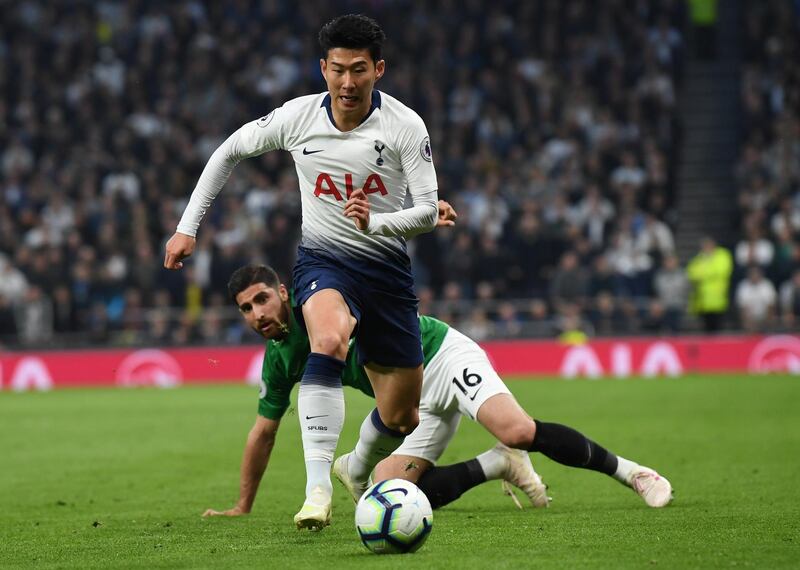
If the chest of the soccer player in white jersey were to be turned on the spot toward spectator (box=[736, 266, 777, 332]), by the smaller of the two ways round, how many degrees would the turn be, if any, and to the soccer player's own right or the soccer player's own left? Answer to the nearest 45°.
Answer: approximately 135° to the soccer player's own left

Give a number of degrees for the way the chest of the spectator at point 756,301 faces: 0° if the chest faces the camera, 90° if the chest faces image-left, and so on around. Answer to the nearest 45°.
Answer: approximately 0°

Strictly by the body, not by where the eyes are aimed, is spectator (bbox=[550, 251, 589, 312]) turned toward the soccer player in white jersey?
yes

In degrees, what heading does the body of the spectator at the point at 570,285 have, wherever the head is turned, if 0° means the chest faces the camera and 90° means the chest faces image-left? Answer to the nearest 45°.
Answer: approximately 0°

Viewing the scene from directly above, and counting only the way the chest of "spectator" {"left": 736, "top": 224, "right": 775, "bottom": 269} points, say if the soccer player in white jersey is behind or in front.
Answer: in front

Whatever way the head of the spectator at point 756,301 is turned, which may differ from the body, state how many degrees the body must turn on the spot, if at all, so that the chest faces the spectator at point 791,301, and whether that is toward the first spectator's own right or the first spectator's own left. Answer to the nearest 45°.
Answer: approximately 90° to the first spectator's own left
